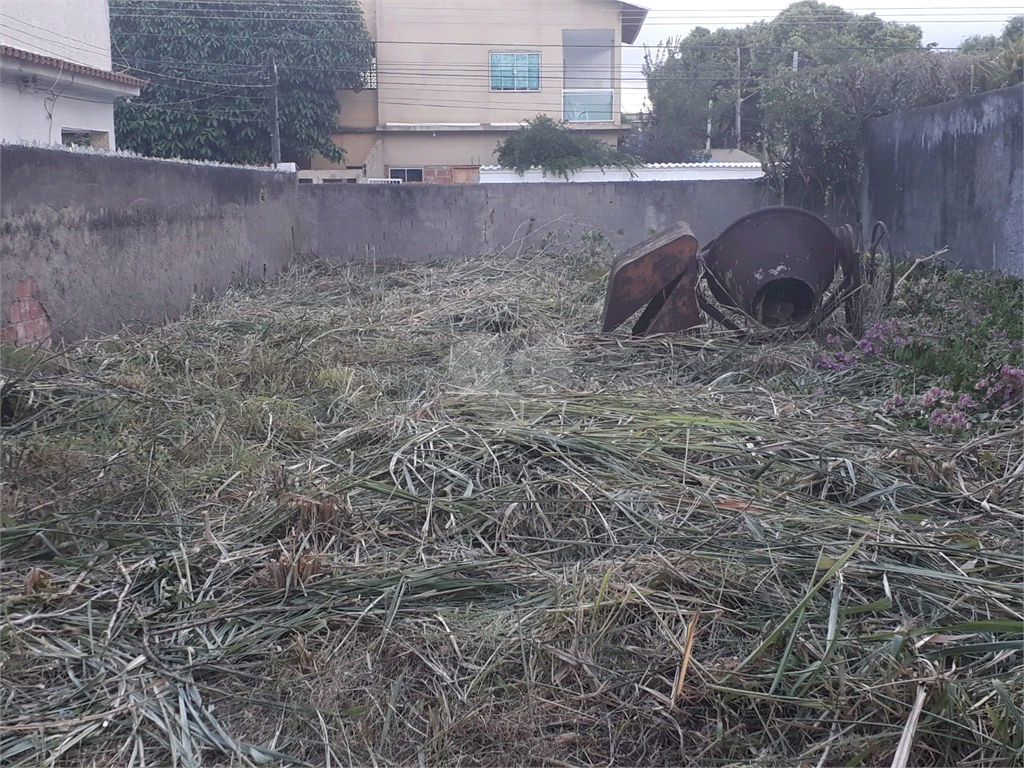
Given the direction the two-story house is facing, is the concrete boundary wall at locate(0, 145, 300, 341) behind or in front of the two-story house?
in front

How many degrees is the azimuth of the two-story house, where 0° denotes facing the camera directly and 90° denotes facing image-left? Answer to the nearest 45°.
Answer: approximately 0°

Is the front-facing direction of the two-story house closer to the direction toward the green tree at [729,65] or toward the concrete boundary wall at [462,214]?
the concrete boundary wall

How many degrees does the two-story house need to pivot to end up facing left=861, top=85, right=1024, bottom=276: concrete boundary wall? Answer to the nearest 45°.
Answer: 0° — it already faces it

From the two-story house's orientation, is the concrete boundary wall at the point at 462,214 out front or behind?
out front

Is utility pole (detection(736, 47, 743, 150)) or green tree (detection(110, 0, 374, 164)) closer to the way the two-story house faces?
the green tree

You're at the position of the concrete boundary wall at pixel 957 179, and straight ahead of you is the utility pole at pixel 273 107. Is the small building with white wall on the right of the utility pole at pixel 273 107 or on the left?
left

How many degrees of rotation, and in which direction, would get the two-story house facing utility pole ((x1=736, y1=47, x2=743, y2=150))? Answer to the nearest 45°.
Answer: approximately 135° to its left
